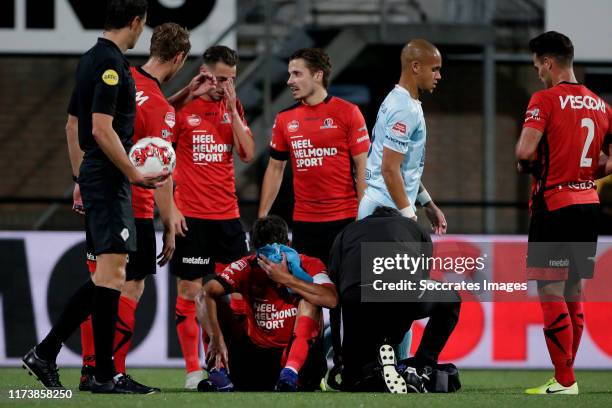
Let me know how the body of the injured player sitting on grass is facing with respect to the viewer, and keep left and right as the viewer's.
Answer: facing the viewer

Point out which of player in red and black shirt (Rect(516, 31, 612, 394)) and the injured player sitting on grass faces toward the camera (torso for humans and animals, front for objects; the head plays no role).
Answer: the injured player sitting on grass

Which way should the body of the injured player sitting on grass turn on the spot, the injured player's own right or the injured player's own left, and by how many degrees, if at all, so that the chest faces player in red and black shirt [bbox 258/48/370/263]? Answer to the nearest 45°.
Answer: approximately 180°

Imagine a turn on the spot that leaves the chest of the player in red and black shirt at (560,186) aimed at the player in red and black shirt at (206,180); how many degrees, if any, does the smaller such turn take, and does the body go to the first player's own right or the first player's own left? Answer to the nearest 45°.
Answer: approximately 45° to the first player's own left

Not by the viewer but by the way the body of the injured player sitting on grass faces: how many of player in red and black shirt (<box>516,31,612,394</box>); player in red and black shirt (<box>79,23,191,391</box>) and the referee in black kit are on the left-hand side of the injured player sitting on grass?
1

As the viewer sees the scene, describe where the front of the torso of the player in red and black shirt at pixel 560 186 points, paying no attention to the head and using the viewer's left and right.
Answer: facing away from the viewer and to the left of the viewer

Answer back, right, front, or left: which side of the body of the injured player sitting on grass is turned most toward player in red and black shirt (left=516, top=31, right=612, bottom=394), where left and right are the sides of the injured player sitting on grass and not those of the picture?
left

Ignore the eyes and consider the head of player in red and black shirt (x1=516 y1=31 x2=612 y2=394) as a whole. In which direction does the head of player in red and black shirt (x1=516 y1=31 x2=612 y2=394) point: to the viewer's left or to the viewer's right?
to the viewer's left

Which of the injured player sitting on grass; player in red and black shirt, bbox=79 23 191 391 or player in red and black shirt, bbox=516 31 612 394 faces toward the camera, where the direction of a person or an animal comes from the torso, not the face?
the injured player sitting on grass

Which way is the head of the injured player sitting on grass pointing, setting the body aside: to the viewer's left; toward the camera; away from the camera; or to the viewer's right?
toward the camera

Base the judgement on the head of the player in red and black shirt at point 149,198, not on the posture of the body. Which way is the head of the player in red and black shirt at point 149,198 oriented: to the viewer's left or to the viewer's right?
to the viewer's right

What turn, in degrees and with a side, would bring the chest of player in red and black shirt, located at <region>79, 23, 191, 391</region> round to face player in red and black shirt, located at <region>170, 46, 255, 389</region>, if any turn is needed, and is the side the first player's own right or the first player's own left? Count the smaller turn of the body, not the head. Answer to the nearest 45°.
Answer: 0° — they already face them

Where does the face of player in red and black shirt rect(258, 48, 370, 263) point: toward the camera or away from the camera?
toward the camera
